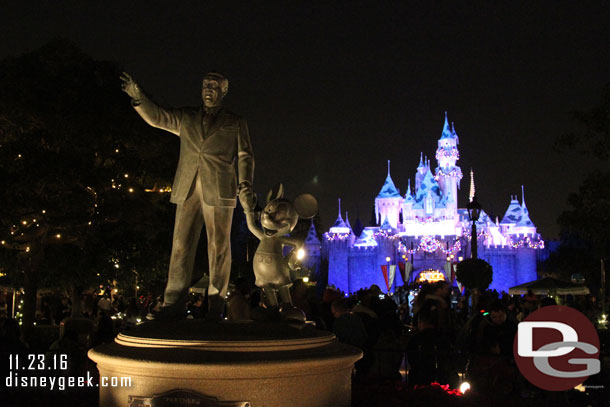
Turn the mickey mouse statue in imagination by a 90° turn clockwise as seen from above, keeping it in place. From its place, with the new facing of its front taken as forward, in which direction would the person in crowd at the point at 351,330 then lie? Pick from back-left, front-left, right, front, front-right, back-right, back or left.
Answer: right

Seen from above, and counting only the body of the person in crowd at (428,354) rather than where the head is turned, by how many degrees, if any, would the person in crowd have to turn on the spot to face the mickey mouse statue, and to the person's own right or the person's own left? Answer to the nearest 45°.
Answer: approximately 135° to the person's own left

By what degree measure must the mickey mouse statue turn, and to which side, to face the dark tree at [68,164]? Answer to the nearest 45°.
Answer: approximately 90° to its right

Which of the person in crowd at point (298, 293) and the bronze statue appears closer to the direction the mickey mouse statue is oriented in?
the bronze statue

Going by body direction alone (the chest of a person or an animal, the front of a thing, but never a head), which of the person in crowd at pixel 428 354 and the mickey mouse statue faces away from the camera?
the person in crowd

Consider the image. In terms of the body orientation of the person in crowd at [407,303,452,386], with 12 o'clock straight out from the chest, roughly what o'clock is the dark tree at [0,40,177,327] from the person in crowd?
The dark tree is roughly at 10 o'clock from the person in crowd.

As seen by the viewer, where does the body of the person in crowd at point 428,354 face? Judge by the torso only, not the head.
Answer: away from the camera

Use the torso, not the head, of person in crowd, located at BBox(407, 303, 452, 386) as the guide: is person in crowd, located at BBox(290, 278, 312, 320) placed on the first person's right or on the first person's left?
on the first person's left

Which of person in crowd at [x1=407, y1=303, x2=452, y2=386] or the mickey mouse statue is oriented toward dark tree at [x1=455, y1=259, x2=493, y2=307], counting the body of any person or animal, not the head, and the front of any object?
the person in crowd

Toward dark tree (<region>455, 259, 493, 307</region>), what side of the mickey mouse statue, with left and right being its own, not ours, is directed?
back

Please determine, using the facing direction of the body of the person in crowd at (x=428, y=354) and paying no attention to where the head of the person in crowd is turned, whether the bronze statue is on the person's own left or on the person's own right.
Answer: on the person's own left

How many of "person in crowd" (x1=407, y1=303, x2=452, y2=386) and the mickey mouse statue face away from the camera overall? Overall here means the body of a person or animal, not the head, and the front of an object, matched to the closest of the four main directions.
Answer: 1
